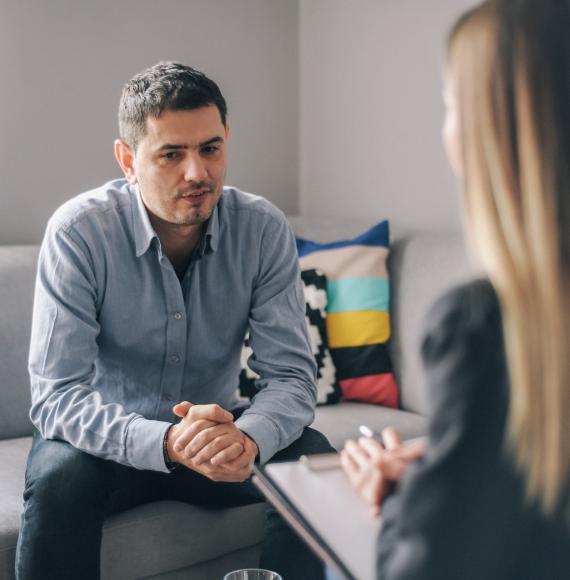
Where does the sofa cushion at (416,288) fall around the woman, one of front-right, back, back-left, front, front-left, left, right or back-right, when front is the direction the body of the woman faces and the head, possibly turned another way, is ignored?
front-right

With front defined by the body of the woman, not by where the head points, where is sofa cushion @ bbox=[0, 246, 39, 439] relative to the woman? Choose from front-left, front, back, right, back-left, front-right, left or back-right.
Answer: front

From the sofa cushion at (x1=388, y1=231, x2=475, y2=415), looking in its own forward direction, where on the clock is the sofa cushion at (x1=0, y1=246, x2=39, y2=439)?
the sofa cushion at (x1=0, y1=246, x2=39, y2=439) is roughly at 2 o'clock from the sofa cushion at (x1=388, y1=231, x2=475, y2=415).

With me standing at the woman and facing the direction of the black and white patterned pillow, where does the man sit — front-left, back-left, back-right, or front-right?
front-left

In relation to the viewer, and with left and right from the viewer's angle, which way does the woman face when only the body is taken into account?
facing away from the viewer and to the left of the viewer

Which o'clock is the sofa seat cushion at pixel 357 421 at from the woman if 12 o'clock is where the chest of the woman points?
The sofa seat cushion is roughly at 1 o'clock from the woman.

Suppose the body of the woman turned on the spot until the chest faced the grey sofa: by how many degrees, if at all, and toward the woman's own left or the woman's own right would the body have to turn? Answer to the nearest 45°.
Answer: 0° — they already face it

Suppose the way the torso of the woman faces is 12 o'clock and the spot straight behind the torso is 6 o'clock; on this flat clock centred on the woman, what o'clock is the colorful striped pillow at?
The colorful striped pillow is roughly at 1 o'clock from the woman.

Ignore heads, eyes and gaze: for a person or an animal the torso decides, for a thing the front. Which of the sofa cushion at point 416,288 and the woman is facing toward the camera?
the sofa cushion

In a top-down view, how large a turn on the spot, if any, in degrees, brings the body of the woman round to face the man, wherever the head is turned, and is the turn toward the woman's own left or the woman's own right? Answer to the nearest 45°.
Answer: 0° — they already face them

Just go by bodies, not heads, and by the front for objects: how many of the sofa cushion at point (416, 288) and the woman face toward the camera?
1

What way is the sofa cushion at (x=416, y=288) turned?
toward the camera

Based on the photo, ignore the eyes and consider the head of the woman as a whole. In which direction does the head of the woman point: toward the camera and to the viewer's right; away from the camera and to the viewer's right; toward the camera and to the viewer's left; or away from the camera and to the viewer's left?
away from the camera and to the viewer's left
